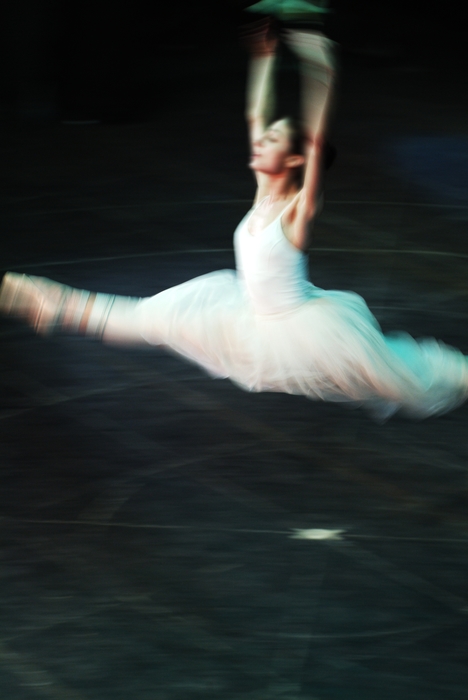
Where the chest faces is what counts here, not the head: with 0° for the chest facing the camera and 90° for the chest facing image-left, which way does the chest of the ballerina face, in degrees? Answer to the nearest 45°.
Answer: approximately 45°
